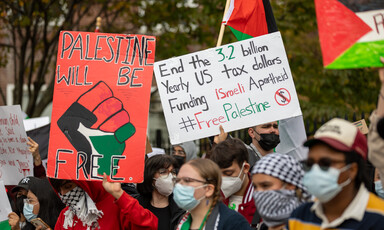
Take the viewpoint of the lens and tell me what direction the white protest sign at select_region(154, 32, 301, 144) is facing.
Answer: facing the viewer

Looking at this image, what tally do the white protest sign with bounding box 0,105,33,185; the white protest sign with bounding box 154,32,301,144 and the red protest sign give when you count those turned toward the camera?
3

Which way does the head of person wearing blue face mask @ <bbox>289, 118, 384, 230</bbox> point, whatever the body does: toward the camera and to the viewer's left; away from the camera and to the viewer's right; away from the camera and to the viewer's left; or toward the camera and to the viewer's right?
toward the camera and to the viewer's left

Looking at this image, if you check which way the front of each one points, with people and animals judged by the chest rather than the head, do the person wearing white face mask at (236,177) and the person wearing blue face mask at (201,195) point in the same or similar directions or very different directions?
same or similar directions

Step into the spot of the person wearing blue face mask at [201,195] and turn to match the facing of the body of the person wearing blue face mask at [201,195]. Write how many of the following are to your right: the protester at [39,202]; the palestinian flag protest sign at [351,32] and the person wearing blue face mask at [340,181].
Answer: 1

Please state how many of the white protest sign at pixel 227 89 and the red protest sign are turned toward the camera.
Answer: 2

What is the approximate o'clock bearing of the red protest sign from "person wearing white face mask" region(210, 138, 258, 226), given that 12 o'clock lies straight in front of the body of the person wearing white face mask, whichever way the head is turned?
The red protest sign is roughly at 2 o'clock from the person wearing white face mask.

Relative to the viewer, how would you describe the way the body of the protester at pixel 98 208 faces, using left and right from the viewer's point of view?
facing the viewer and to the left of the viewer

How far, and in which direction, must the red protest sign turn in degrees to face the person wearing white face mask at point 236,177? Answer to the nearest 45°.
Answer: approximately 45° to its left
